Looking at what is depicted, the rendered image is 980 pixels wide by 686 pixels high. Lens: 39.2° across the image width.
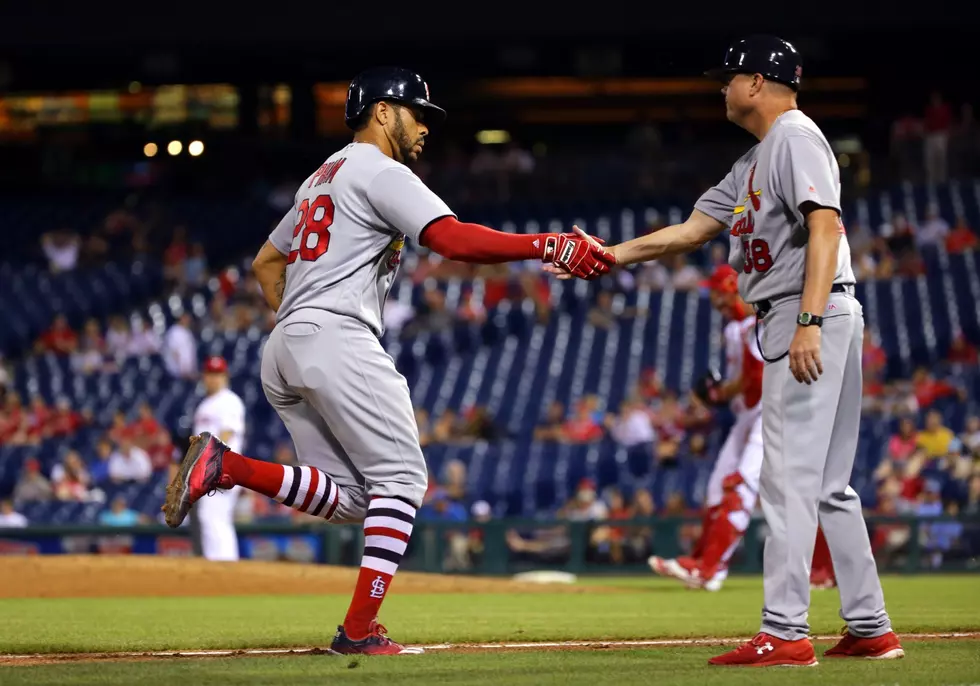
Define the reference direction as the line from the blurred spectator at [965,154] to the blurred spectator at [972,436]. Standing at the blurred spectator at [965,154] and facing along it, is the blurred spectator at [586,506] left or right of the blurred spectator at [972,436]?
right

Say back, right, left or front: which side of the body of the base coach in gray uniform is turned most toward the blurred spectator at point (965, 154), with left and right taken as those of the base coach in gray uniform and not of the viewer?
right

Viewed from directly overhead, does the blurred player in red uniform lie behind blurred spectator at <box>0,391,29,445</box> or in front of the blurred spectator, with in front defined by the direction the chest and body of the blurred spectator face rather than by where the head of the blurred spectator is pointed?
in front

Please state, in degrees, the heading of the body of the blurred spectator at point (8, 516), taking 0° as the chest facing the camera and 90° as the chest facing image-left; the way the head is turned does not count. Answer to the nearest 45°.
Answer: approximately 0°

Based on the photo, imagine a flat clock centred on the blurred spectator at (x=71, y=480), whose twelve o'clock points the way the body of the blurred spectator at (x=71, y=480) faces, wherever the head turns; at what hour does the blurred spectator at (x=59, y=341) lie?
the blurred spectator at (x=59, y=341) is roughly at 6 o'clock from the blurred spectator at (x=71, y=480).

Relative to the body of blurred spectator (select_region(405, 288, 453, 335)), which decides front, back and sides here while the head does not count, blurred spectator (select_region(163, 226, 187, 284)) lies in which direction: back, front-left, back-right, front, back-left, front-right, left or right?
back-right

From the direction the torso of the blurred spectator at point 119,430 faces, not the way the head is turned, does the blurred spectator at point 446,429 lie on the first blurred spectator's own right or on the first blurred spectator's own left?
on the first blurred spectator's own left

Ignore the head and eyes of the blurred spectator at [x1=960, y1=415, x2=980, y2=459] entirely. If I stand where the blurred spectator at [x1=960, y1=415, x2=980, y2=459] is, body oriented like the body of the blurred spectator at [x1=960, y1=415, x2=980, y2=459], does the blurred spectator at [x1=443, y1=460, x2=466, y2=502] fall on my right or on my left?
on my right

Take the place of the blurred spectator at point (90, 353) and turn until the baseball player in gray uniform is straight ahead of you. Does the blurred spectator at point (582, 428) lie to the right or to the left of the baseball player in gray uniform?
left

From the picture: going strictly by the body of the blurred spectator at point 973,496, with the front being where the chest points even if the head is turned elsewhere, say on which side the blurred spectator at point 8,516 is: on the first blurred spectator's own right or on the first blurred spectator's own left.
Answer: on the first blurred spectator's own right
